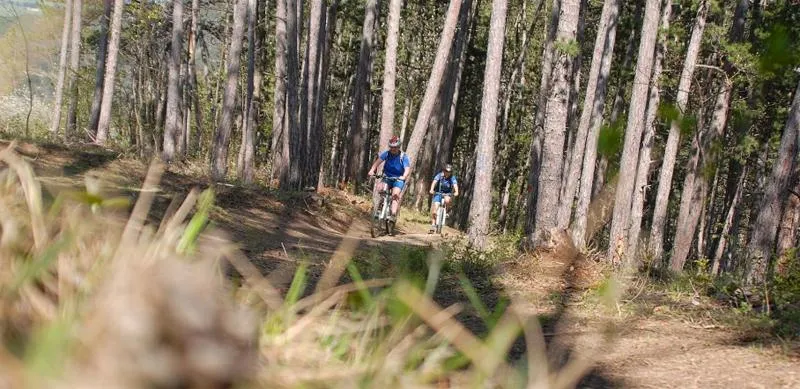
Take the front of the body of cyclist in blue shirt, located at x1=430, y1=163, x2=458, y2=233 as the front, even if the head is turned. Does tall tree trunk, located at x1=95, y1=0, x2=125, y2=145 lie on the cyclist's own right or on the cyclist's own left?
on the cyclist's own right

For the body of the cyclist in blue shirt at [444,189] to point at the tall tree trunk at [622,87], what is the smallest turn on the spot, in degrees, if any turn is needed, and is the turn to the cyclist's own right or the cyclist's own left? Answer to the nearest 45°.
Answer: approximately 135° to the cyclist's own left

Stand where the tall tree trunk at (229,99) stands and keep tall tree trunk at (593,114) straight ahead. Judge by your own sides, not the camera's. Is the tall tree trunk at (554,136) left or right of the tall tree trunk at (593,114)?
right

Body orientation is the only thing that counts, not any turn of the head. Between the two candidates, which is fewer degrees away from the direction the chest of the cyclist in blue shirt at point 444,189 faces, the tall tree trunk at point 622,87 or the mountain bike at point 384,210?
the mountain bike

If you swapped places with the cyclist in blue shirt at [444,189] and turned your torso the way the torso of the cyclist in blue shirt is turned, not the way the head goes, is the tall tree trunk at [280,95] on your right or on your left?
on your right

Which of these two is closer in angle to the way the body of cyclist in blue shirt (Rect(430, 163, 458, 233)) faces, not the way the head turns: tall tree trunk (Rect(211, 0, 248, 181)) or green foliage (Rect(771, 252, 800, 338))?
the green foliage

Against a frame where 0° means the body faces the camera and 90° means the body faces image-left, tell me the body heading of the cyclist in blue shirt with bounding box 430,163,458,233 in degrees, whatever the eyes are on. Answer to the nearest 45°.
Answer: approximately 0°

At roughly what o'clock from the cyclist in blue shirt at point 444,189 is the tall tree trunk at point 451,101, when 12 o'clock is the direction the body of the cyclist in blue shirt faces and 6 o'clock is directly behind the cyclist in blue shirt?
The tall tree trunk is roughly at 6 o'clock from the cyclist in blue shirt.

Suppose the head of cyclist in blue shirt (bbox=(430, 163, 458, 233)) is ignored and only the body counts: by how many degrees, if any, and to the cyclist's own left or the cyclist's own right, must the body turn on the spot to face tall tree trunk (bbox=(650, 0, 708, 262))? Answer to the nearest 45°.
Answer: approximately 90° to the cyclist's own left
